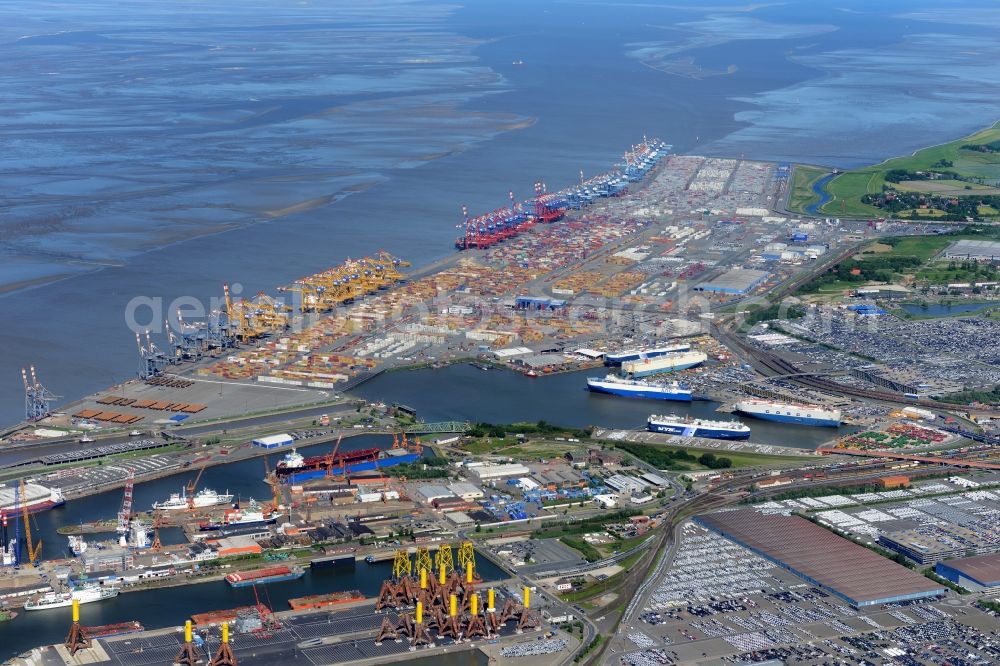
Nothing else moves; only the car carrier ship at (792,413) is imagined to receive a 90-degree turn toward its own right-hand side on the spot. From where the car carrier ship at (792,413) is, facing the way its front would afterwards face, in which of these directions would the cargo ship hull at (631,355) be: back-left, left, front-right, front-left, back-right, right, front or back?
front-left

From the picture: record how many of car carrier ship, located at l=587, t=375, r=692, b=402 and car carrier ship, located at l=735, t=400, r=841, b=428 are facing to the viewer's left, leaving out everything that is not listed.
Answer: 2

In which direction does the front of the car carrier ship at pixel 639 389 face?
to the viewer's left

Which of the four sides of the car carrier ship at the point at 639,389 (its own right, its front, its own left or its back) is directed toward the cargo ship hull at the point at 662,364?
right

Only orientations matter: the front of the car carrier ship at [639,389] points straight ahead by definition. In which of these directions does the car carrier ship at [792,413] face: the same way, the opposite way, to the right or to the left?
the same way

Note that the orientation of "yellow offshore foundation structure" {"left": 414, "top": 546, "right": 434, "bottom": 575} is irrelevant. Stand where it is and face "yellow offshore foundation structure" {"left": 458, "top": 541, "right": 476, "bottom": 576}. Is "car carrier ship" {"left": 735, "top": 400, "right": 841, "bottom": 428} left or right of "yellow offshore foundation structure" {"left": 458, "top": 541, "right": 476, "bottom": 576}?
left

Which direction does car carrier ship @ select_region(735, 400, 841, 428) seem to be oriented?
to the viewer's left

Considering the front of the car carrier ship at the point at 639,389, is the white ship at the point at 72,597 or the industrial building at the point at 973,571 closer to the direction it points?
the white ship

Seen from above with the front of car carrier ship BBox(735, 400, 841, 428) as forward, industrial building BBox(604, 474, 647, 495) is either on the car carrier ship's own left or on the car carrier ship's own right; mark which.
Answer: on the car carrier ship's own left

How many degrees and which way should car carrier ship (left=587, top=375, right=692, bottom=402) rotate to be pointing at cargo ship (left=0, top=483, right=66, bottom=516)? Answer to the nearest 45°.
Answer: approximately 45° to its left

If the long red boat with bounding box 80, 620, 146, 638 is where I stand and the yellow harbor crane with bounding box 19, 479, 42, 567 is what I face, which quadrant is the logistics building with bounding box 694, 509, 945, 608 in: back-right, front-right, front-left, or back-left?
back-right

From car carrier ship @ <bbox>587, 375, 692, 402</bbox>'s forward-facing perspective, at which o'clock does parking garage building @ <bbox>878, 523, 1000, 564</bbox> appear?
The parking garage building is roughly at 8 o'clock from the car carrier ship.

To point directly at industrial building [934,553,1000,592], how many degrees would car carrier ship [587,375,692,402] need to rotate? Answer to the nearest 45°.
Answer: approximately 135° to its left
